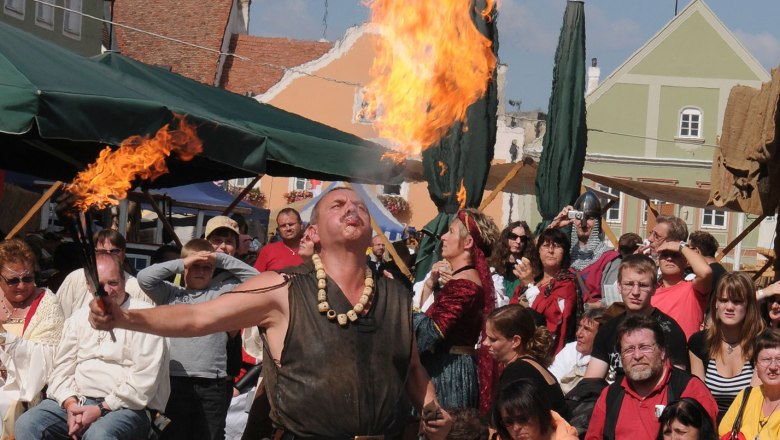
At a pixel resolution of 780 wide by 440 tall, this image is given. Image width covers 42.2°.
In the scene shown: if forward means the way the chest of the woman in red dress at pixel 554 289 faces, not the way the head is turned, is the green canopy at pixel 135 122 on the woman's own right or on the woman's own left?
on the woman's own right

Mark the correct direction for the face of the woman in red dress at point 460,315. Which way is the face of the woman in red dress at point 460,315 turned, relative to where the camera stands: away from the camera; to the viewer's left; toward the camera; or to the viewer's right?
to the viewer's left

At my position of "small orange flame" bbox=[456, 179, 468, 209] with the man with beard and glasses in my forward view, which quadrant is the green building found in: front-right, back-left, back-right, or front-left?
back-left

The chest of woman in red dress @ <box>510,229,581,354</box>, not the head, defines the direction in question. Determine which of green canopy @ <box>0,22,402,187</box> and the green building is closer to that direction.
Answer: the green canopy

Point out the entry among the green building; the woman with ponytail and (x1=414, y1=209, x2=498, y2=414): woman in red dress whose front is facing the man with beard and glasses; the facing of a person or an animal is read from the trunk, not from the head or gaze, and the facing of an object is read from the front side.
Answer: the green building

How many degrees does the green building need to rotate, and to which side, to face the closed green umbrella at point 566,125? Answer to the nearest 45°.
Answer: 0° — it already faces it
